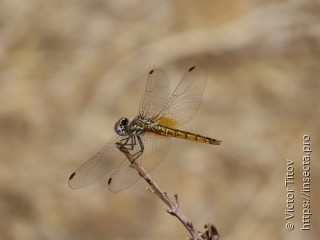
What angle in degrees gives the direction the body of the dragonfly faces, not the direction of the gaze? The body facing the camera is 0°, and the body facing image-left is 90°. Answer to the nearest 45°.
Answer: approximately 90°
